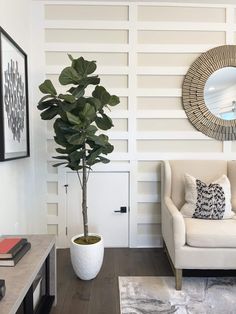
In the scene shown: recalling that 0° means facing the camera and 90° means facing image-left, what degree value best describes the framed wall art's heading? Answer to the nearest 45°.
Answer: approximately 270°

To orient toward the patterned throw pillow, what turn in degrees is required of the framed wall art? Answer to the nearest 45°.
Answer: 0° — it already faces it

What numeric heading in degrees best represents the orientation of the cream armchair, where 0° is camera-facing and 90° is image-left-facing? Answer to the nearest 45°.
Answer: approximately 0°

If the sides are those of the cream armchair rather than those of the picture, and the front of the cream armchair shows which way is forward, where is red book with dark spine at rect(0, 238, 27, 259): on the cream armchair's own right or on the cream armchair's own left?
on the cream armchair's own right
